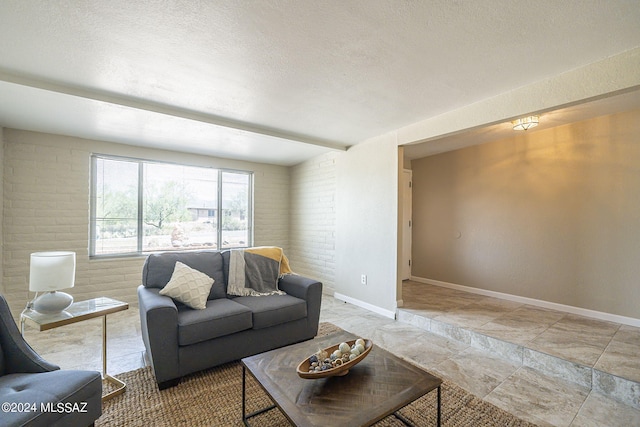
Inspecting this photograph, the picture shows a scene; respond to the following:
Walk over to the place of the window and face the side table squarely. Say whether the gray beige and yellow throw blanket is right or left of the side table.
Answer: left

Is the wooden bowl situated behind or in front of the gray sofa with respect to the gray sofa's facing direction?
in front

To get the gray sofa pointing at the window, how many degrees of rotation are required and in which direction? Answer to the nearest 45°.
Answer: approximately 135° to its left

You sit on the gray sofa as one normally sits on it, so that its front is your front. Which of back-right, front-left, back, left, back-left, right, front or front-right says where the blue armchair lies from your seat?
right

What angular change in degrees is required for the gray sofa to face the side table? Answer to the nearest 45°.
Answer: approximately 135° to its right

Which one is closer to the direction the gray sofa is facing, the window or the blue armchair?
the blue armchair

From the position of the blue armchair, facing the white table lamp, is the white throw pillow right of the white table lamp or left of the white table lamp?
right

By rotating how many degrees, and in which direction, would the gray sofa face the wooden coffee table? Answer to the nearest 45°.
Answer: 0° — it already faces it

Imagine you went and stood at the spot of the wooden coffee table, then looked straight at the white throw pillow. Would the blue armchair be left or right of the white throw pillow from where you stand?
left

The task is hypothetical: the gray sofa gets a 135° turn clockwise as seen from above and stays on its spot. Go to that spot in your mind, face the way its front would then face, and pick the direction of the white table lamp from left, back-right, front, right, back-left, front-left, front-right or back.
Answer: front

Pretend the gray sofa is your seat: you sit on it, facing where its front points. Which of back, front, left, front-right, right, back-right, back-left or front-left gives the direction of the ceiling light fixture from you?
front-left
